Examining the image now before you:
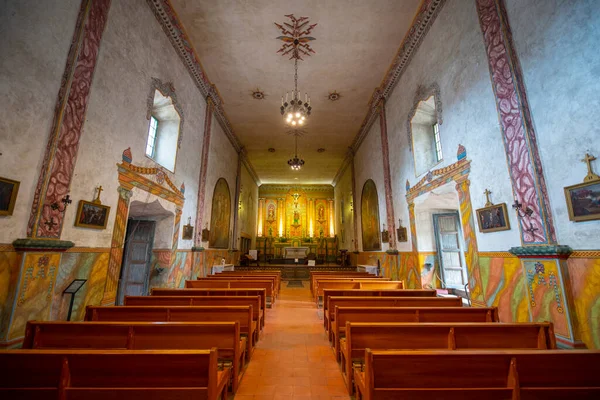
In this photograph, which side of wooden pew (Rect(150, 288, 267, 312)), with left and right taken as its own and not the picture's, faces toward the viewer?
back

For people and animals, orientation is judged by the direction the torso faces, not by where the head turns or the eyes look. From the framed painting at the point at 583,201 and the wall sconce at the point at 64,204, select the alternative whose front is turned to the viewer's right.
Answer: the wall sconce

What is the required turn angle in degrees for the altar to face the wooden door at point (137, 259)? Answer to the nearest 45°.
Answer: approximately 45° to its right

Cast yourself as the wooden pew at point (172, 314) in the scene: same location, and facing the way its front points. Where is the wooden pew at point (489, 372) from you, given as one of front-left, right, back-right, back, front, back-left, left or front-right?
back-right

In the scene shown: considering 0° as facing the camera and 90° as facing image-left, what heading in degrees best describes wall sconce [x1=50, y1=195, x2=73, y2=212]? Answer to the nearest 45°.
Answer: approximately 270°

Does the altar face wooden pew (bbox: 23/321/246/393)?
yes

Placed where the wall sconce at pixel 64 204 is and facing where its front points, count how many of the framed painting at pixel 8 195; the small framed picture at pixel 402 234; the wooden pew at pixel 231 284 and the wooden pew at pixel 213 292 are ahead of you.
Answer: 3

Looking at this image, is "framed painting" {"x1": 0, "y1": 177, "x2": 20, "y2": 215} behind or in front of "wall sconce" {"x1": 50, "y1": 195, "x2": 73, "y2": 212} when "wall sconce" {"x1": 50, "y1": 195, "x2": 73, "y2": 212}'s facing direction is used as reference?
behind

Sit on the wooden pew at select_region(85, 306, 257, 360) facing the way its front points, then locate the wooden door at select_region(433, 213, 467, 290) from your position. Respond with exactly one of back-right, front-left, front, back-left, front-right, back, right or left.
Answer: right

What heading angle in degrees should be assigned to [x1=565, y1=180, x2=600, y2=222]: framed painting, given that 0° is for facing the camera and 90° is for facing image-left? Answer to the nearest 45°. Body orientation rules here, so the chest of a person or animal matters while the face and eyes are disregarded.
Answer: approximately 45°

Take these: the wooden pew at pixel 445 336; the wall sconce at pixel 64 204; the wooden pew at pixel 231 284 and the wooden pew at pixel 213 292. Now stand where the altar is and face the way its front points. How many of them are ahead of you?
4

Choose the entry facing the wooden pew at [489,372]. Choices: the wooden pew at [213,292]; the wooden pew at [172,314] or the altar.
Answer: the altar

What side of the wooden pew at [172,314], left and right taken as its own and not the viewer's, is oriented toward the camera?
back

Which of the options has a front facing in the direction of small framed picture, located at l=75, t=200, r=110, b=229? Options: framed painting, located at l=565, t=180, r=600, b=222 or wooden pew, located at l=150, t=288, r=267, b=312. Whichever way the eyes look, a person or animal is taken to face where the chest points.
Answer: the framed painting

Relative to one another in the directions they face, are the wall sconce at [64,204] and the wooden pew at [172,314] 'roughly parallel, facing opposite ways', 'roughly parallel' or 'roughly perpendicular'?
roughly perpendicular

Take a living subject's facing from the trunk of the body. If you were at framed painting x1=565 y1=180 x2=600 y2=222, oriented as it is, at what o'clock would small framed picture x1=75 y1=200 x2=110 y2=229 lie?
The small framed picture is roughly at 12 o'clock from the framed painting.

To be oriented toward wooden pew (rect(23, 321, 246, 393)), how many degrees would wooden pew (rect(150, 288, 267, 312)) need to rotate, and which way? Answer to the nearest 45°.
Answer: approximately 180°

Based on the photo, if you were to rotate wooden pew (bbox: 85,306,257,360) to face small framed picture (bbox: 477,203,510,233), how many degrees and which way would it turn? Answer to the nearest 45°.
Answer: approximately 90° to its right
